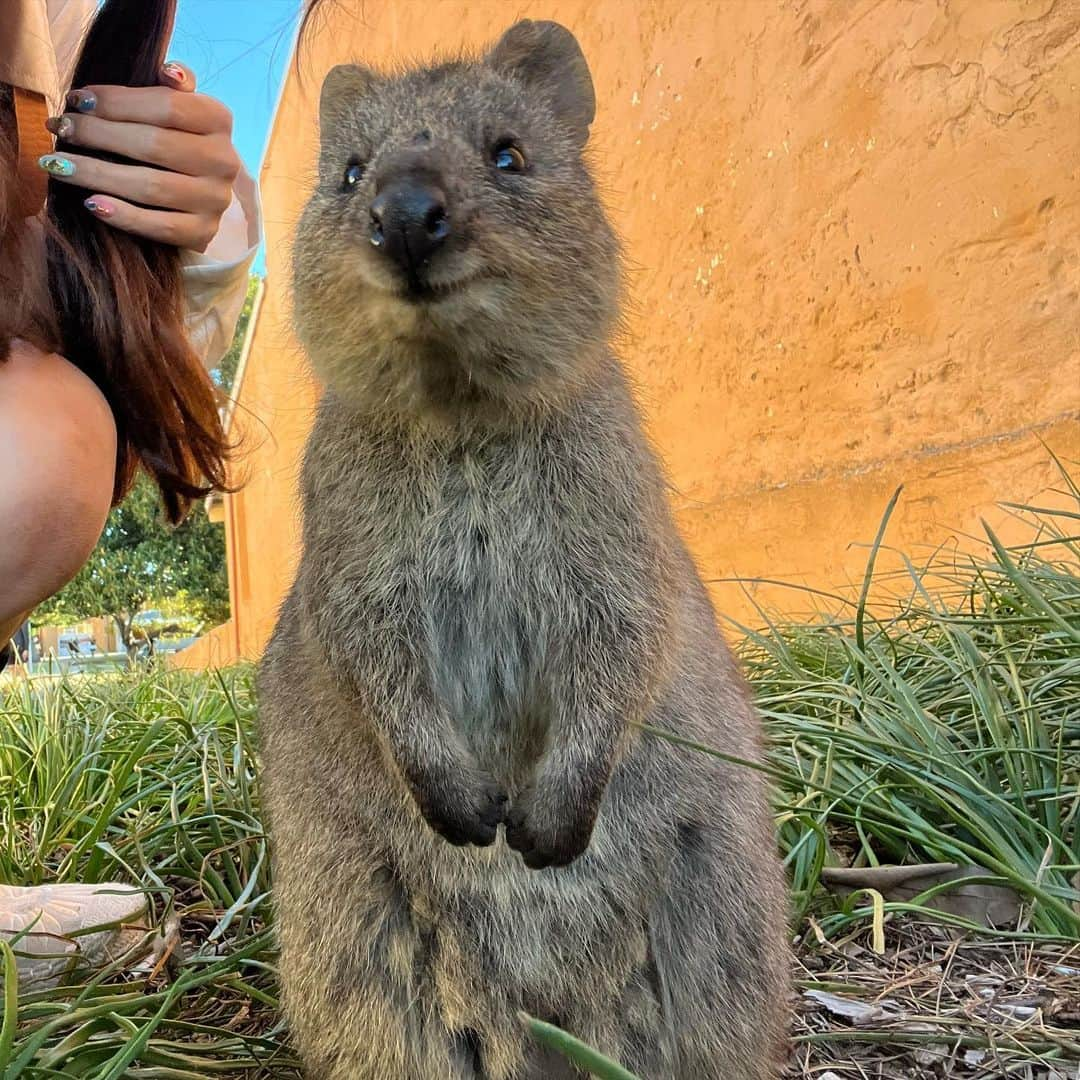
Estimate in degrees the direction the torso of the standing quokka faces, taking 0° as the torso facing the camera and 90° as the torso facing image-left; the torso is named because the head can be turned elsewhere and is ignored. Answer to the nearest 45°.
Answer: approximately 0°

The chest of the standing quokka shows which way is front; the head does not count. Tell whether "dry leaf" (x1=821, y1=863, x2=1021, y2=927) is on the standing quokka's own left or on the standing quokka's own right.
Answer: on the standing quokka's own left
